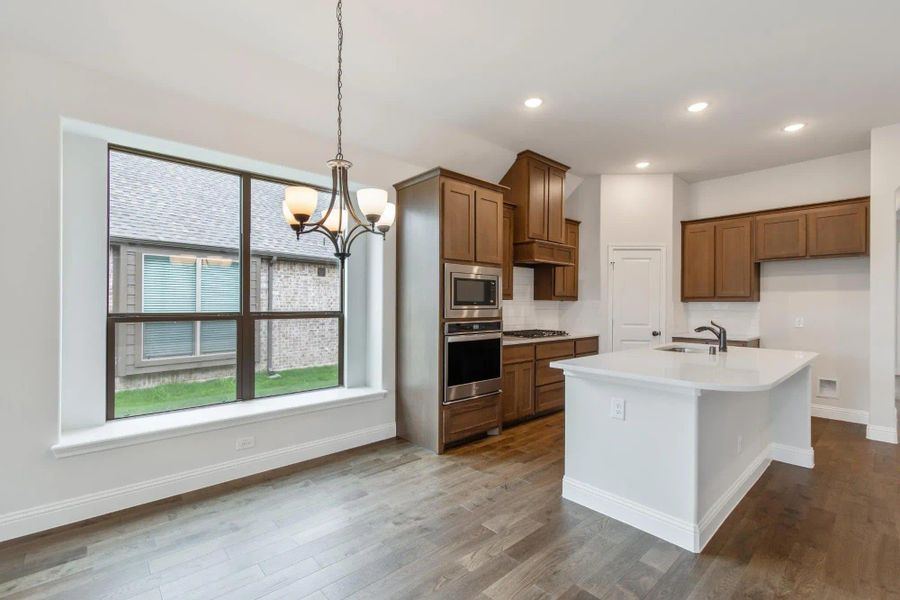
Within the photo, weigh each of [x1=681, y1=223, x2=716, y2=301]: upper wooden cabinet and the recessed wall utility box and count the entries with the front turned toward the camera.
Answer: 2

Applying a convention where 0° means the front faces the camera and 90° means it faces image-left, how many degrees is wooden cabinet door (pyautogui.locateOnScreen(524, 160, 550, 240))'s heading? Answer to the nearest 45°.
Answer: approximately 315°

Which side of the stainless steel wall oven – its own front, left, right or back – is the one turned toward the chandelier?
right

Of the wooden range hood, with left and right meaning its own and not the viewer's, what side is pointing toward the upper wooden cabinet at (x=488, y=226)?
right

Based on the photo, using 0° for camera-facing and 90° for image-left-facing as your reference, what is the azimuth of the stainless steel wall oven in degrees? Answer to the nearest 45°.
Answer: approximately 315°

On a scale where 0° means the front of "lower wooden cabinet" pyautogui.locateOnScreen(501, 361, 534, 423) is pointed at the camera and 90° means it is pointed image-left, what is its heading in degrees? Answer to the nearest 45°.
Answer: approximately 315°

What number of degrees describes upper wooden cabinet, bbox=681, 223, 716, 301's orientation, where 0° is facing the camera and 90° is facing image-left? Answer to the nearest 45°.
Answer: approximately 0°

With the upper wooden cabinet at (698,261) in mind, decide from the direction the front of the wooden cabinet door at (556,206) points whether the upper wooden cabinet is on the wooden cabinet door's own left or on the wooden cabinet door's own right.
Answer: on the wooden cabinet door's own left

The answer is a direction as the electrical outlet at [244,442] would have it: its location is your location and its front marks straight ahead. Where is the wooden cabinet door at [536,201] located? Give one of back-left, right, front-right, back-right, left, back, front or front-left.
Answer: front-left

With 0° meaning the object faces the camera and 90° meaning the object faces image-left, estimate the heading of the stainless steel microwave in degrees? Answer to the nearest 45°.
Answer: approximately 315°

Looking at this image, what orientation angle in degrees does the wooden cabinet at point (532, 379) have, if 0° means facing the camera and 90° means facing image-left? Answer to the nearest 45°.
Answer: approximately 315°
